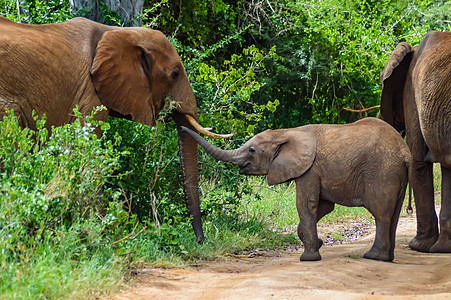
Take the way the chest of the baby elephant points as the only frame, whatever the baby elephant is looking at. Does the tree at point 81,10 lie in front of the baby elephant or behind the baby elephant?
in front

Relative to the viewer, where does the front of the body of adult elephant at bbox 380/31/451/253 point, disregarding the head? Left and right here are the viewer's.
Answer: facing away from the viewer and to the left of the viewer

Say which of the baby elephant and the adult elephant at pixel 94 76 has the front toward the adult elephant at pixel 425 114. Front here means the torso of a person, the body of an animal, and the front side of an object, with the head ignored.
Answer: the adult elephant at pixel 94 76

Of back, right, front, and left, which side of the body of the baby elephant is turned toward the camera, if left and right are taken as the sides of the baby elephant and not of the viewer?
left

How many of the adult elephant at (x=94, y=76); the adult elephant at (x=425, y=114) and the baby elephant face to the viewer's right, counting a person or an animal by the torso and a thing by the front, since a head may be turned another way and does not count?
1

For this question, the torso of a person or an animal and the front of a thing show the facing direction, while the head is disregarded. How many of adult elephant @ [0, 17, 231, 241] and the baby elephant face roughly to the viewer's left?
1

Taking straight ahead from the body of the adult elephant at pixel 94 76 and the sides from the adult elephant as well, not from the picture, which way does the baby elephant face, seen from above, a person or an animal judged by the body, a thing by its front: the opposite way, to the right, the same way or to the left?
the opposite way

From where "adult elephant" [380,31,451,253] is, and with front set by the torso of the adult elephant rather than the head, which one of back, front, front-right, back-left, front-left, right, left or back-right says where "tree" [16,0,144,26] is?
front-left

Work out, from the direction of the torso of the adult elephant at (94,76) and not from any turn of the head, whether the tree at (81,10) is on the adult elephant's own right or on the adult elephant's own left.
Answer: on the adult elephant's own left

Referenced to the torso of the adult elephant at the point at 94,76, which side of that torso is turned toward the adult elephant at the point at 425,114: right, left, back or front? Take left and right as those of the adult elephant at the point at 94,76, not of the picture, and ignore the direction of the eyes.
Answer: front

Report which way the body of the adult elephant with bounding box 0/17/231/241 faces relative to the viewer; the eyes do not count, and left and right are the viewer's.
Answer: facing to the right of the viewer

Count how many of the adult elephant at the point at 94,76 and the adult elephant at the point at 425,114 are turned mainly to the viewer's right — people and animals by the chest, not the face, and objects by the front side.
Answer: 1
